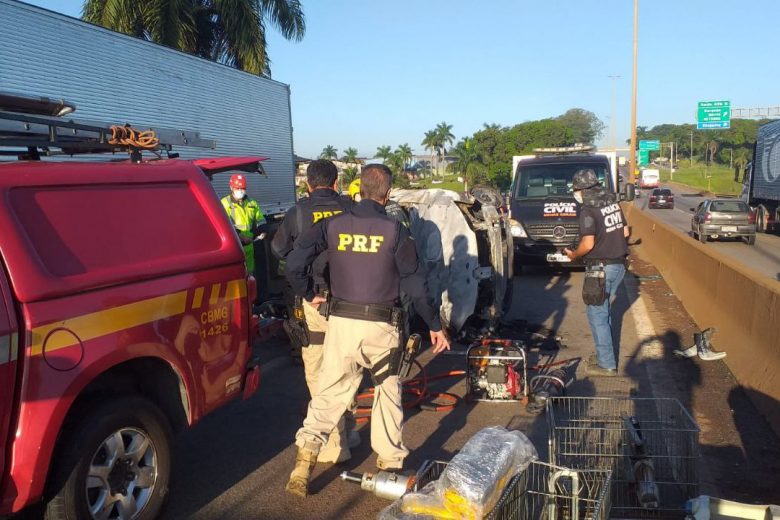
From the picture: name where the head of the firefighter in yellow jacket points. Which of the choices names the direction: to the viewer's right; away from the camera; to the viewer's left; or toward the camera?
toward the camera

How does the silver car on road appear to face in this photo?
away from the camera

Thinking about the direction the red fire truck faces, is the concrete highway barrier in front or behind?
behind

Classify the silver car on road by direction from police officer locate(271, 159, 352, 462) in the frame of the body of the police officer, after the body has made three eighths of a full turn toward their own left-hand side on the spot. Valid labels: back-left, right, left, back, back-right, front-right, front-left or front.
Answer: back

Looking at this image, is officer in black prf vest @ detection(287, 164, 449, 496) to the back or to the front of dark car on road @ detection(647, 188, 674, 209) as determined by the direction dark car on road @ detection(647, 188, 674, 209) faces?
to the back

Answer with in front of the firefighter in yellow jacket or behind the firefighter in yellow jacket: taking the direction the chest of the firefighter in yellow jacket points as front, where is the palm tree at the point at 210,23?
behind

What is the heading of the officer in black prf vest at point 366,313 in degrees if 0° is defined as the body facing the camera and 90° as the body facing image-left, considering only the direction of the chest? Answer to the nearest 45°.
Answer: approximately 180°

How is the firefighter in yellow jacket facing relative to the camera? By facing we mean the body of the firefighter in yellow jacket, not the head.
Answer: toward the camera

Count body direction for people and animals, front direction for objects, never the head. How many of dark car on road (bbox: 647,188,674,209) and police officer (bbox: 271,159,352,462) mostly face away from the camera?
2

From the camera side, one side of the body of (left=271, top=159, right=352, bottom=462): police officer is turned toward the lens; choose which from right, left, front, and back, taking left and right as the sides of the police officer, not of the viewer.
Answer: back

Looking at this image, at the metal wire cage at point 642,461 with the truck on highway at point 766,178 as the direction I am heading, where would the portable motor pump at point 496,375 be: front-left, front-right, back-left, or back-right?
front-left

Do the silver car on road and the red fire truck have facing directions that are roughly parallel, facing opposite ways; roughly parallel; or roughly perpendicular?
roughly parallel, facing opposite ways

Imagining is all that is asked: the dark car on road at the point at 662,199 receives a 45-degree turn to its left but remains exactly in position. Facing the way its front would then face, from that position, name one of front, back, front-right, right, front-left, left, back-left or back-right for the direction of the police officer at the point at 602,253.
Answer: back-left

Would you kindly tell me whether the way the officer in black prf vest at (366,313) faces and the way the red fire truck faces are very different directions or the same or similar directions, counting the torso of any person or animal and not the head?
very different directions

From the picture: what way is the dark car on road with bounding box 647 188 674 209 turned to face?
away from the camera

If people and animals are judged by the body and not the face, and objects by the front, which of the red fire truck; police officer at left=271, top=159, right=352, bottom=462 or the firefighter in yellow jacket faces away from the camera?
the police officer

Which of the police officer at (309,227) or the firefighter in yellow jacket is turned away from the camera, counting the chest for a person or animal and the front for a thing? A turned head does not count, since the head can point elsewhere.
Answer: the police officer
